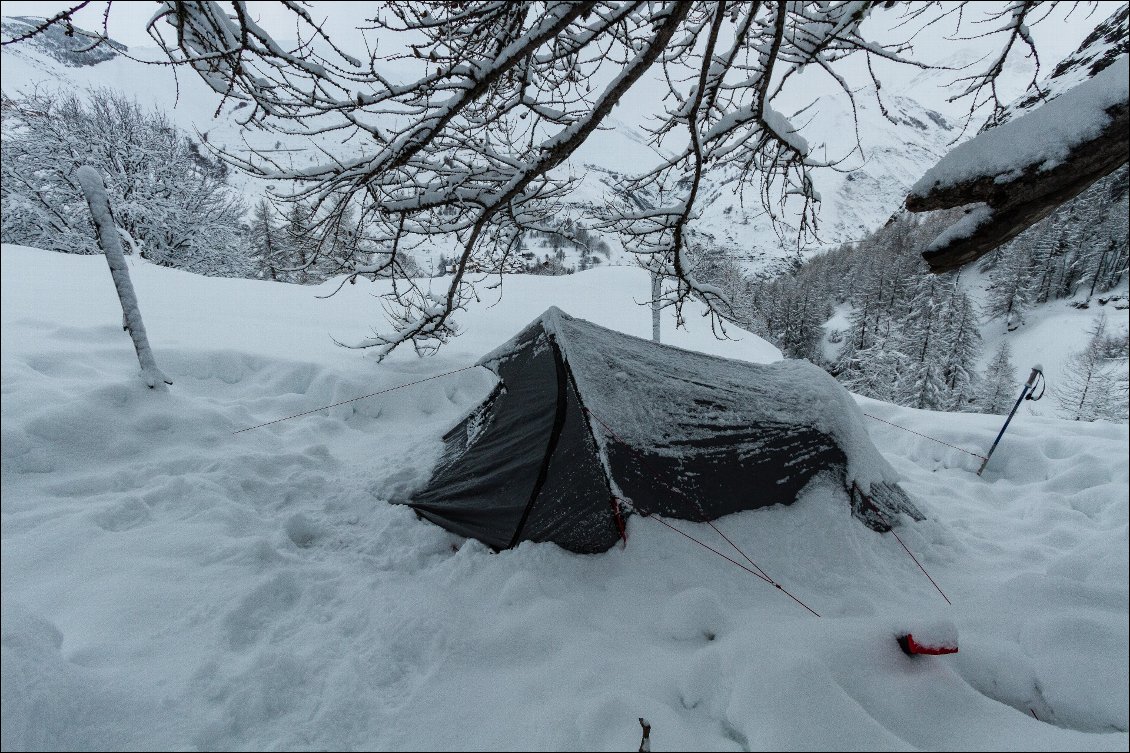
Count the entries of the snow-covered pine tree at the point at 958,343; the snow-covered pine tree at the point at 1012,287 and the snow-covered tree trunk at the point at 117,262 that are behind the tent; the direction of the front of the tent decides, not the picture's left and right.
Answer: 2

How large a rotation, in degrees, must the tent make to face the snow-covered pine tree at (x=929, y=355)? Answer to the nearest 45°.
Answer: approximately 180°

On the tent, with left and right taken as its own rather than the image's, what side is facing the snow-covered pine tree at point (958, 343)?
back

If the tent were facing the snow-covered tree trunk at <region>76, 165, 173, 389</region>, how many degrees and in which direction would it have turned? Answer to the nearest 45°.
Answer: approximately 45° to its right

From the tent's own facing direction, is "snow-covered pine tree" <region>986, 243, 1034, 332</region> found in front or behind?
behind

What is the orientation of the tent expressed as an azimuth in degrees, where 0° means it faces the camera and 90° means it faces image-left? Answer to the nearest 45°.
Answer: approximately 45°

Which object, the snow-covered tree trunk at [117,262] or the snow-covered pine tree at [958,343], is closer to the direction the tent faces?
the snow-covered tree trunk
